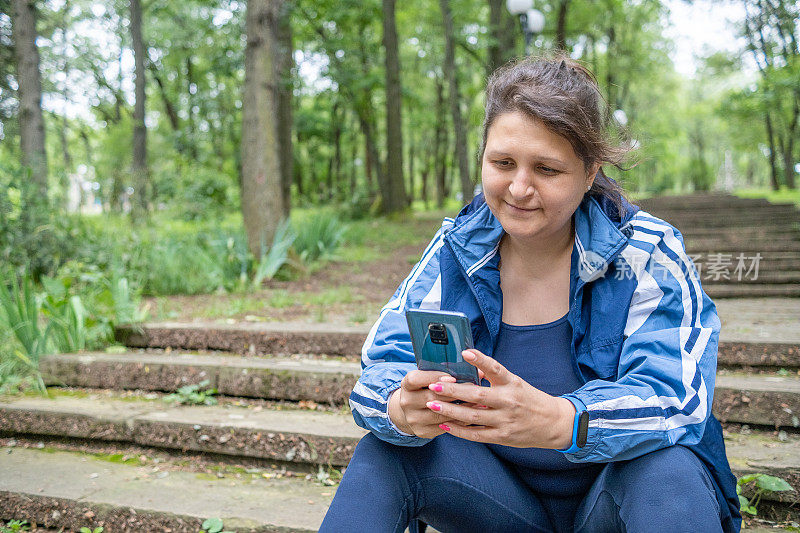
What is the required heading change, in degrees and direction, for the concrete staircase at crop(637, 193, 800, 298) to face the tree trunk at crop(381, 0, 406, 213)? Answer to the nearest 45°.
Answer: approximately 135° to its right

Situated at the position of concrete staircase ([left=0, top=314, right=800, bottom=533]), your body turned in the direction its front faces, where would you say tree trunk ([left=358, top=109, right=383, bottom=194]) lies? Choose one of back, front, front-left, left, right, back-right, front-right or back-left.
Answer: back

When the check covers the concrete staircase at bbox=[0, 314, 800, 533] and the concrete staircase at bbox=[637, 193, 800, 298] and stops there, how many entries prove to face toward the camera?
2

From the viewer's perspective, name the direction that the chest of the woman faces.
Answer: toward the camera

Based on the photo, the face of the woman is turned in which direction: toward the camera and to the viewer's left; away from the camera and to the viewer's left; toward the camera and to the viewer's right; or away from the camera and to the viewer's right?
toward the camera and to the viewer's left

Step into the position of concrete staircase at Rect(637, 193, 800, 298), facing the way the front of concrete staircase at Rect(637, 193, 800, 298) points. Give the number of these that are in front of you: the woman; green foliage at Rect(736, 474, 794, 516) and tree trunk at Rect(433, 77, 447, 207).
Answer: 2

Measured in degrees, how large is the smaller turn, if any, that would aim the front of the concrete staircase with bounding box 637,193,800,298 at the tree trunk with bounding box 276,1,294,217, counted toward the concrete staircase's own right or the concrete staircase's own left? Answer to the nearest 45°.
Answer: approximately 90° to the concrete staircase's own right

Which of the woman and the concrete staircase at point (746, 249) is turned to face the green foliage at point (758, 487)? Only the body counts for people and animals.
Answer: the concrete staircase

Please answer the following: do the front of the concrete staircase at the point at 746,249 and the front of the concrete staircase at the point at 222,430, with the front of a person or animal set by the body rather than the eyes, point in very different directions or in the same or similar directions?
same or similar directions

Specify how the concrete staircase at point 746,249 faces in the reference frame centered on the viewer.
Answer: facing the viewer

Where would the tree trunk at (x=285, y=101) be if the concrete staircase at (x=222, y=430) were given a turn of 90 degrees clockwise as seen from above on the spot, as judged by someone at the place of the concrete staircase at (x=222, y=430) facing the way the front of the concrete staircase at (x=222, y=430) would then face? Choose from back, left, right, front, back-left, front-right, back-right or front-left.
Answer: right

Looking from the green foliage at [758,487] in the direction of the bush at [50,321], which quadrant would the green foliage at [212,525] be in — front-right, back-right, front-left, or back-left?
front-left

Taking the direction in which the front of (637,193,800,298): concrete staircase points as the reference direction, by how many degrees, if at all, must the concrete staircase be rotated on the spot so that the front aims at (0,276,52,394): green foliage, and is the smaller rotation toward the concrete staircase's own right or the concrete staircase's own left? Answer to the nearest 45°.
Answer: approximately 45° to the concrete staircase's own right

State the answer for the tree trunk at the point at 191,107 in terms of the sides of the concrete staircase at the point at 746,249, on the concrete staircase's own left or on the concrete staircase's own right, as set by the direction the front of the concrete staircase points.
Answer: on the concrete staircase's own right

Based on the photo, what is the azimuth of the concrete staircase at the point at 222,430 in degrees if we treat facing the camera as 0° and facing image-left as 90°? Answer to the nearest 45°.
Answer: approximately 0°
